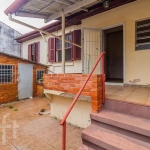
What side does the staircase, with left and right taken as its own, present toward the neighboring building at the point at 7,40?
right

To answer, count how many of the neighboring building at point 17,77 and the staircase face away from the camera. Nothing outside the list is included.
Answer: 0

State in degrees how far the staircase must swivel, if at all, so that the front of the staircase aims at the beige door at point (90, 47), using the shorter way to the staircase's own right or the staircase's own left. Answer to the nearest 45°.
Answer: approximately 135° to the staircase's own right

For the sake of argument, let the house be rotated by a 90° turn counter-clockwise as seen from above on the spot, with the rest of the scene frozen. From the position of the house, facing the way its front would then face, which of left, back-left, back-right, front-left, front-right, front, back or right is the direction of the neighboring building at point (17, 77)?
back

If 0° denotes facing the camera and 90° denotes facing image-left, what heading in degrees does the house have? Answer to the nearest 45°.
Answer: approximately 45°

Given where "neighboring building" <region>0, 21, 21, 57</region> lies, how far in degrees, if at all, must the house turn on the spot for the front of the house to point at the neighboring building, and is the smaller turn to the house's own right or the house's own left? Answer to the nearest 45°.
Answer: approximately 90° to the house's own right

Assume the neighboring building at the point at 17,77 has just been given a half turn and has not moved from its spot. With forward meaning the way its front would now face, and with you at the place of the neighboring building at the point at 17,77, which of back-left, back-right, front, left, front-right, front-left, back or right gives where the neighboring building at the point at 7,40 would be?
front-right
